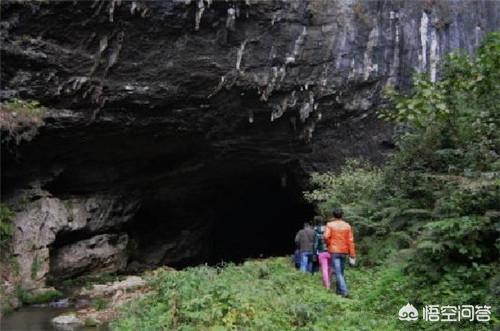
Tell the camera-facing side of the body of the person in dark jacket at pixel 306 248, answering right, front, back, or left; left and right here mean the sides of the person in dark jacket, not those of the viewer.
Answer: back

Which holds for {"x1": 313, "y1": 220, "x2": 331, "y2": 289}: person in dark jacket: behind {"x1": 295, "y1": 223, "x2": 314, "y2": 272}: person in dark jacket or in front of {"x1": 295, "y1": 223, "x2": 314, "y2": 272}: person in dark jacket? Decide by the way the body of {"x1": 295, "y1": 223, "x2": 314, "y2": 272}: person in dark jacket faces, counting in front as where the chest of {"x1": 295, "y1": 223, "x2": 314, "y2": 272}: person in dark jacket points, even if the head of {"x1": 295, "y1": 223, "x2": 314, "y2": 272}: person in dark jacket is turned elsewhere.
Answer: behind

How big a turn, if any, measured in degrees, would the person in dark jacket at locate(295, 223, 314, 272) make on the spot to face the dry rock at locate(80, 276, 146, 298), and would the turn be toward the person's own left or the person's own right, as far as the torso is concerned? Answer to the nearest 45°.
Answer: approximately 45° to the person's own left

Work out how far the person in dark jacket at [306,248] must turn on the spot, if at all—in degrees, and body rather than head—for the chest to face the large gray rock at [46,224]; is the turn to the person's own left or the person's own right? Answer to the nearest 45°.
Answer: approximately 45° to the person's own left
